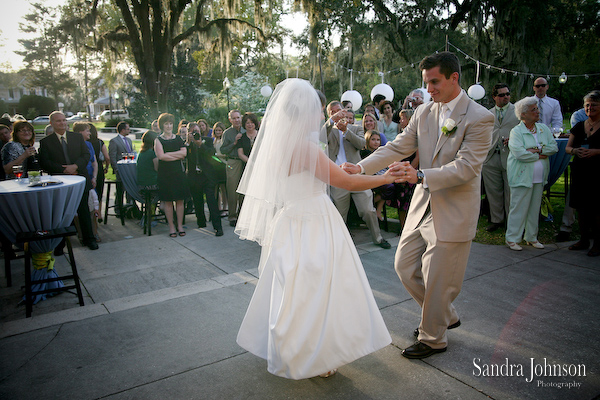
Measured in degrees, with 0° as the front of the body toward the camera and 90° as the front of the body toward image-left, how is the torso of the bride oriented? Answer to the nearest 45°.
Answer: approximately 225°

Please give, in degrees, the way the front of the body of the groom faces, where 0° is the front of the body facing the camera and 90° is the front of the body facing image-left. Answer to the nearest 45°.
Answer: approximately 45°

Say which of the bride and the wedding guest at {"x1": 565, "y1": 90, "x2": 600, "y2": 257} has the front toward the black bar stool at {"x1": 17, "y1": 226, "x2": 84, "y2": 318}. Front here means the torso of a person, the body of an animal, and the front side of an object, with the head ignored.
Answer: the wedding guest

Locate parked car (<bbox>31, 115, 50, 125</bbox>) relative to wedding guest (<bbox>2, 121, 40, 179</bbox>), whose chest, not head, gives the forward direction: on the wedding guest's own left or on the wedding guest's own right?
on the wedding guest's own left

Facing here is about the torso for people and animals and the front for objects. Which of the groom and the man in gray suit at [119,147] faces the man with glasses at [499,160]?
the man in gray suit

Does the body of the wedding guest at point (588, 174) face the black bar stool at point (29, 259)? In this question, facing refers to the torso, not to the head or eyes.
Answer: yes

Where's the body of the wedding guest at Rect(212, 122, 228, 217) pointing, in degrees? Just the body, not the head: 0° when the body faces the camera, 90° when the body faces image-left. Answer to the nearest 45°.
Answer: approximately 0°

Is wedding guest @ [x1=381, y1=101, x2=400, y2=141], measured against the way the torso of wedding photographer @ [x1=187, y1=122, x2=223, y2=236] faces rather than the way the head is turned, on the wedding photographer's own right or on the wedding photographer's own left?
on the wedding photographer's own left

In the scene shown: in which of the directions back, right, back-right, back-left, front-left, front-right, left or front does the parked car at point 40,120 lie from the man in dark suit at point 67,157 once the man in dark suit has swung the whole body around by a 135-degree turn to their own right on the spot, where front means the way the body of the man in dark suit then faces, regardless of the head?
front-right

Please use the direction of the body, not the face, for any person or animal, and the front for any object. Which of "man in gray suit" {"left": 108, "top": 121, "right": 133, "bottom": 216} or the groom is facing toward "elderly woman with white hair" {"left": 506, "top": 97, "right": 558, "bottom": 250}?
the man in gray suit

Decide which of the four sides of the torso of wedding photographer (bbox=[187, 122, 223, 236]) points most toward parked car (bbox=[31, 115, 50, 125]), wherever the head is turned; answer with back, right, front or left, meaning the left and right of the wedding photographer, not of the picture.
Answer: back

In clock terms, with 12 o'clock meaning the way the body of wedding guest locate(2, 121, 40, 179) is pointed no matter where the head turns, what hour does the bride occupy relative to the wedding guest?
The bride is roughly at 1 o'clock from the wedding guest.

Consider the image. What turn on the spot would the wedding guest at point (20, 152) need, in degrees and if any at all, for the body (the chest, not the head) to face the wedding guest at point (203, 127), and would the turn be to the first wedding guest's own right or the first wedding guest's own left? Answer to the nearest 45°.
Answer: approximately 90° to the first wedding guest's own left
